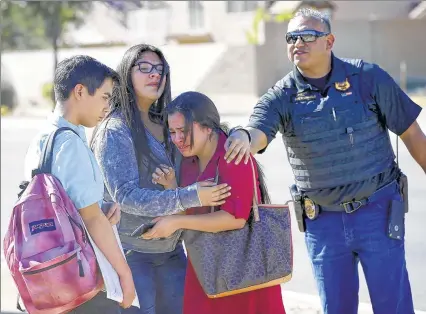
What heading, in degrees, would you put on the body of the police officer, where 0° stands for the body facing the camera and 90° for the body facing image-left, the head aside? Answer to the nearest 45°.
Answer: approximately 0°

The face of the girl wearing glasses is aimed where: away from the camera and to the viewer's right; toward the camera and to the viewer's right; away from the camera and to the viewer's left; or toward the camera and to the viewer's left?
toward the camera and to the viewer's right

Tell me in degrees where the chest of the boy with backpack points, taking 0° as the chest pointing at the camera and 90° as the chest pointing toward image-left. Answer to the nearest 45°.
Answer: approximately 225°

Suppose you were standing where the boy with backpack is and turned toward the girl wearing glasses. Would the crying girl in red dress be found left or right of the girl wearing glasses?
right

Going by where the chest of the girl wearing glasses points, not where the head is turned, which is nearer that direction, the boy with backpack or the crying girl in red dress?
the crying girl in red dress

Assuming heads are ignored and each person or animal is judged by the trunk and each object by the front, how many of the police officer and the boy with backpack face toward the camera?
1

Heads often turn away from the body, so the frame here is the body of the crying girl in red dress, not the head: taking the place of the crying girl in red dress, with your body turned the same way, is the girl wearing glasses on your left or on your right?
on your right

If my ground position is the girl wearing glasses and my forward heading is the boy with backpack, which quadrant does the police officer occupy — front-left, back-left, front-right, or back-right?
back-left

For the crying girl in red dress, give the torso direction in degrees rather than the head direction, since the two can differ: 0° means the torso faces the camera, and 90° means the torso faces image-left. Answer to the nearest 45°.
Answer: approximately 45°
